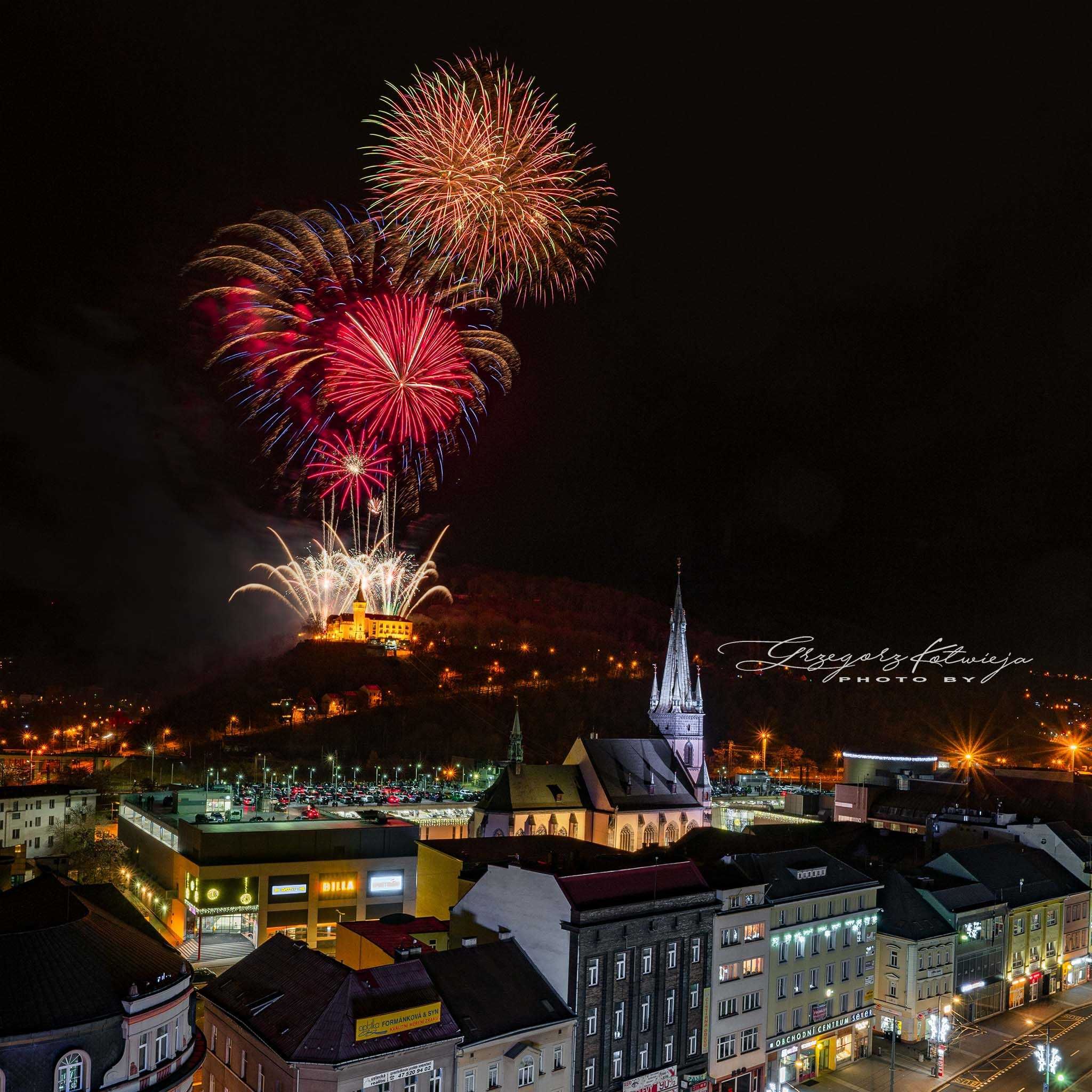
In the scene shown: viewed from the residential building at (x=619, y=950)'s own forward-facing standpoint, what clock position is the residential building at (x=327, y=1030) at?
the residential building at (x=327, y=1030) is roughly at 3 o'clock from the residential building at (x=619, y=950).

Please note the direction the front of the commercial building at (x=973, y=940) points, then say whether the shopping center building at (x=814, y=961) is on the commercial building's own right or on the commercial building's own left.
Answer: on the commercial building's own right

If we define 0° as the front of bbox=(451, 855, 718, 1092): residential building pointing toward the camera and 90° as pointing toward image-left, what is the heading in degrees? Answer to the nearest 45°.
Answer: approximately 315°

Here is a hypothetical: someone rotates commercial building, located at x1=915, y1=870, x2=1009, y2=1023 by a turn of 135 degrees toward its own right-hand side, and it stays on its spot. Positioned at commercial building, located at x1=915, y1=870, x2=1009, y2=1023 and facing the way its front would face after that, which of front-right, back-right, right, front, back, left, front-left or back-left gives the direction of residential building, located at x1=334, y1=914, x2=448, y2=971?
front-left

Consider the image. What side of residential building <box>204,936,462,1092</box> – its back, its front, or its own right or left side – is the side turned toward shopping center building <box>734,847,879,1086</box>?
left

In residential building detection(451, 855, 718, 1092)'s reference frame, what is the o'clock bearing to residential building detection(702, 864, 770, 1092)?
residential building detection(702, 864, 770, 1092) is roughly at 9 o'clock from residential building detection(451, 855, 718, 1092).

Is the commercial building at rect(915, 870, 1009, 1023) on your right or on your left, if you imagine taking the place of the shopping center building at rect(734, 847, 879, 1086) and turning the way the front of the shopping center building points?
on your left

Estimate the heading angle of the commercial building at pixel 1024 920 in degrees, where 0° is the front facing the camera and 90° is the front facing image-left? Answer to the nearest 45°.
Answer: approximately 315°

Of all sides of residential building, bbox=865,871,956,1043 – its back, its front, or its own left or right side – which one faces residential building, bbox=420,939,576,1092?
right

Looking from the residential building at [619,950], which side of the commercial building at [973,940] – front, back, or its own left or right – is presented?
right
